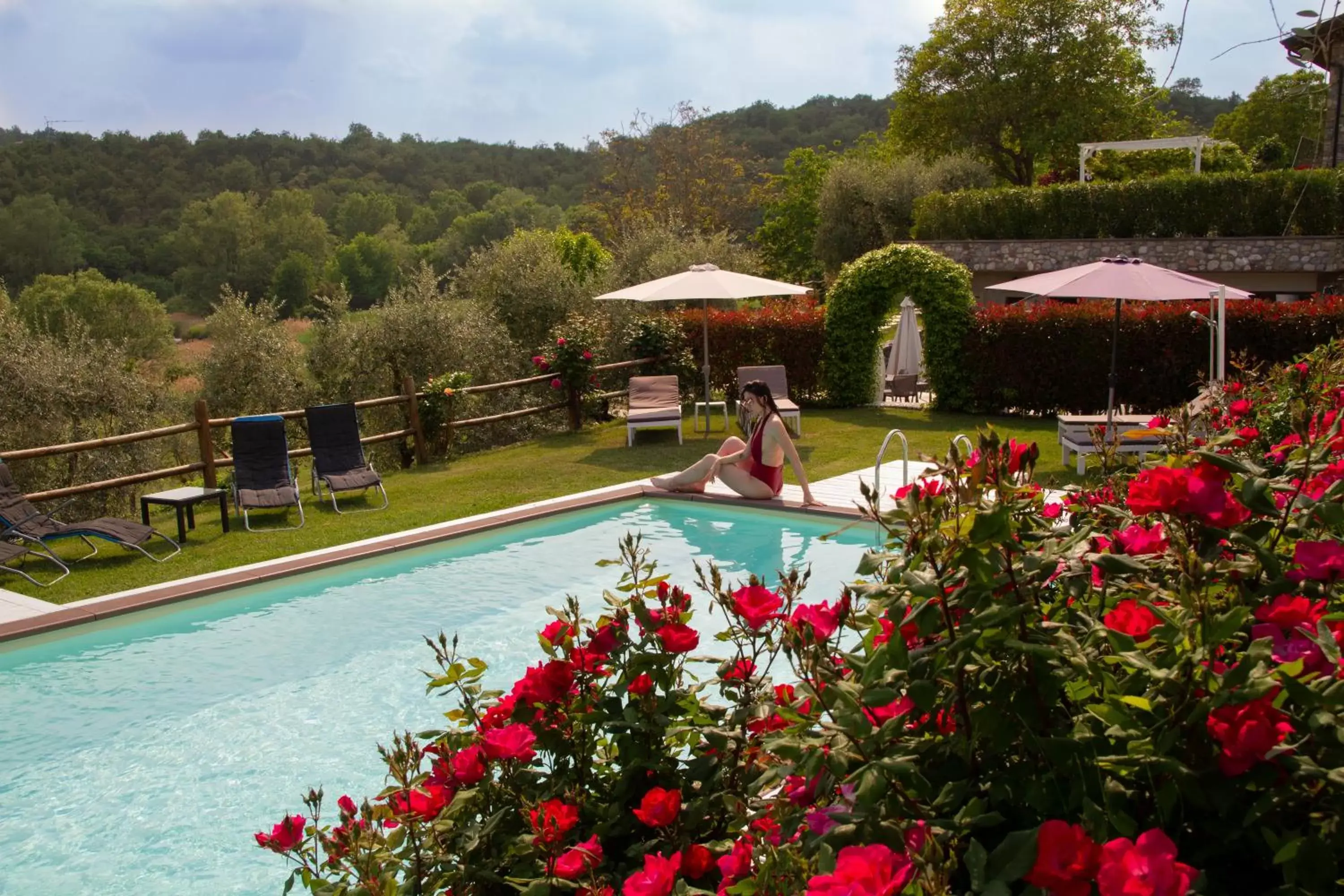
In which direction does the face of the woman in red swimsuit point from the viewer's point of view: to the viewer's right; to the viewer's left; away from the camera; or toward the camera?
to the viewer's left

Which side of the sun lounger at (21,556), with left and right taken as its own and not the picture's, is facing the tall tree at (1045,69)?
left

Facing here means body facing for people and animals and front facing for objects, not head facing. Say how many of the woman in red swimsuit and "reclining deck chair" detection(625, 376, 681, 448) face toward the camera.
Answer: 1

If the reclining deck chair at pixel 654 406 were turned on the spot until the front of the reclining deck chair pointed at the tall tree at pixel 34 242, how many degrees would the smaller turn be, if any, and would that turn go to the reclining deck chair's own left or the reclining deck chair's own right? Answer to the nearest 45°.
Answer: approximately 135° to the reclining deck chair's own right

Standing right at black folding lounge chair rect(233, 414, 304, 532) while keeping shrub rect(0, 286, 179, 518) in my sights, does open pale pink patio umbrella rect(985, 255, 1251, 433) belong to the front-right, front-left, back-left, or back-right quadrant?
back-right

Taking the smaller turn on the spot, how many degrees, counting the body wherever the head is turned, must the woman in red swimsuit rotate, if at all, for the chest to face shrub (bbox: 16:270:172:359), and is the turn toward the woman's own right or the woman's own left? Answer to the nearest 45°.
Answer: approximately 45° to the woman's own right

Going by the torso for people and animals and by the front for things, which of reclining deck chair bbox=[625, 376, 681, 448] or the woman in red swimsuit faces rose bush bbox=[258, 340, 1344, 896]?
the reclining deck chair

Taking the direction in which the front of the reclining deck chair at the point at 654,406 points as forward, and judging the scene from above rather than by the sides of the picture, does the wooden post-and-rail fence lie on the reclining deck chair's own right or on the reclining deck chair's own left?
on the reclining deck chair's own right

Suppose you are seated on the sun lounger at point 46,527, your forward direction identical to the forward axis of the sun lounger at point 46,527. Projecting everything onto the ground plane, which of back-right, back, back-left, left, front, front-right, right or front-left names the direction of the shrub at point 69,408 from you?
back-left

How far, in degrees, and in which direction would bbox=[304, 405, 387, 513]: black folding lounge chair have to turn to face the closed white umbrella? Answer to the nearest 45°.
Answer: approximately 90° to its left

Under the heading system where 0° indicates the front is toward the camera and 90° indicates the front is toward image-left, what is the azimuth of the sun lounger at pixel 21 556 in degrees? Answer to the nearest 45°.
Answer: approximately 315°

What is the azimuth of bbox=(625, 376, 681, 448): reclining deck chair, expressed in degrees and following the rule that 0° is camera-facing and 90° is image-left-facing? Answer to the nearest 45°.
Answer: approximately 0°

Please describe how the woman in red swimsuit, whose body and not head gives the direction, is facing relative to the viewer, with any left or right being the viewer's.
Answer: facing to the left of the viewer

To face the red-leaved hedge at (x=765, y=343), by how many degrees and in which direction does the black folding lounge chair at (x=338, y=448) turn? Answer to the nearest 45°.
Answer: approximately 90° to its left
